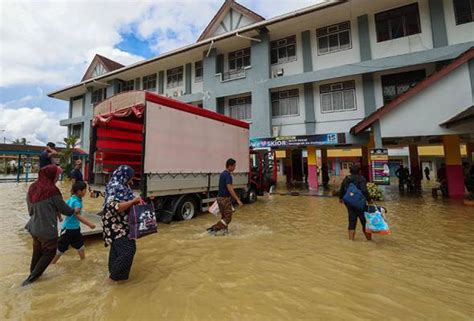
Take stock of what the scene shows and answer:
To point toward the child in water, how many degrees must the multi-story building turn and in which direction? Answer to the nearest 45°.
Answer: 0° — it already faces them

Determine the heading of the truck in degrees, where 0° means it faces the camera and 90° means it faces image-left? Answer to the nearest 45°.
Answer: approximately 225°

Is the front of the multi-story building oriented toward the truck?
yes
